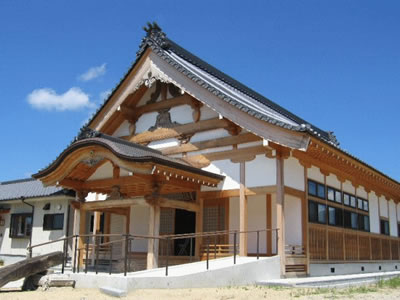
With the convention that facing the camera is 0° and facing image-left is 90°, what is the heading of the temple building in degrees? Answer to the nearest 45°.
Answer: approximately 45°

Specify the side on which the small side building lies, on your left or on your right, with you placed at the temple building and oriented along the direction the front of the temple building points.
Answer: on your right
